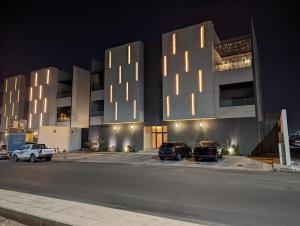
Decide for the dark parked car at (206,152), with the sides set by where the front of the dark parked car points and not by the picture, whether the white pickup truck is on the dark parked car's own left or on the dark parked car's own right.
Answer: on the dark parked car's own left

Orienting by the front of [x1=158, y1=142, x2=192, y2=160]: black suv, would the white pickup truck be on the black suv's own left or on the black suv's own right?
on the black suv's own left

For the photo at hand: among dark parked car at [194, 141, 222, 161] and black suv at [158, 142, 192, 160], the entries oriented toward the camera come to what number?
0

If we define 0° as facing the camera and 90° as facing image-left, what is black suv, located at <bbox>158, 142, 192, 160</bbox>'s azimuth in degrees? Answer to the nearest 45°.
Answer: approximately 225°

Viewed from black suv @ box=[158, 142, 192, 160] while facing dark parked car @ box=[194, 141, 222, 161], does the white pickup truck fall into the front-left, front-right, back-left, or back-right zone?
back-right

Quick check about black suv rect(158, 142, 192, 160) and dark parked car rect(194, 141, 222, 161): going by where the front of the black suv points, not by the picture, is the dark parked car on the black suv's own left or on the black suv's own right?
on the black suv's own right

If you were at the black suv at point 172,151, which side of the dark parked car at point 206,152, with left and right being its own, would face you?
left

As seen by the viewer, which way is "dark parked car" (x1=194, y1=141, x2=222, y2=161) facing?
away from the camera
